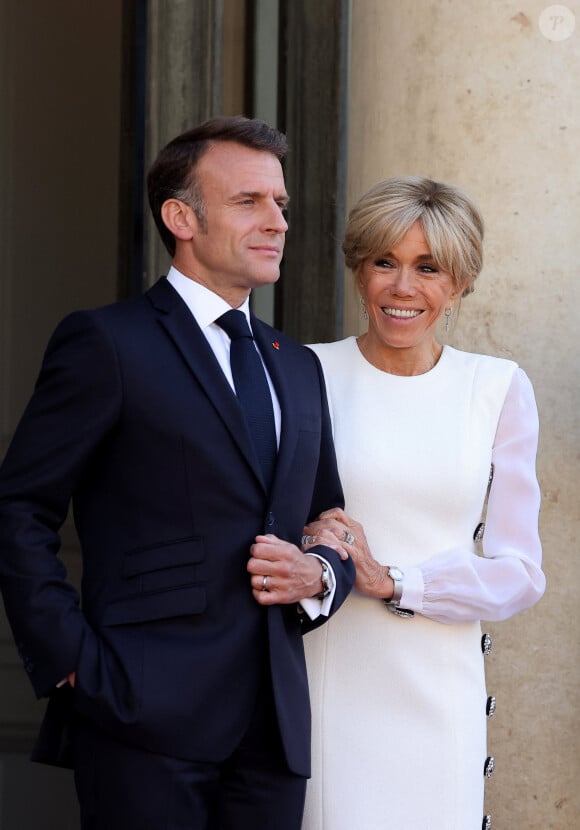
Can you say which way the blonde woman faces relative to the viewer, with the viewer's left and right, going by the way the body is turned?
facing the viewer

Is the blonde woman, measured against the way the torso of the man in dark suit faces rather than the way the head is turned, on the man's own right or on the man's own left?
on the man's own left

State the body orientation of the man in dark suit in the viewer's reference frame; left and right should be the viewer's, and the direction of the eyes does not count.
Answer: facing the viewer and to the right of the viewer

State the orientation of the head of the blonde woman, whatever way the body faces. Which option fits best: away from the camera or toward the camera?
toward the camera

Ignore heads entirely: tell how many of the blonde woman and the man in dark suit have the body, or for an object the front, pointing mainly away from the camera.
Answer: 0

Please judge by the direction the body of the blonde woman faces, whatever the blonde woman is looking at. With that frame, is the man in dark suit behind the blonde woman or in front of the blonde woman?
in front
